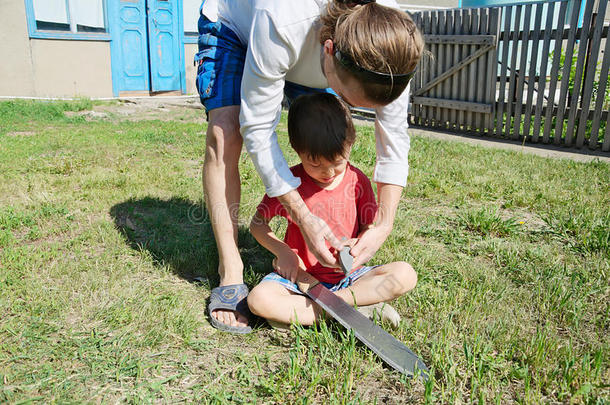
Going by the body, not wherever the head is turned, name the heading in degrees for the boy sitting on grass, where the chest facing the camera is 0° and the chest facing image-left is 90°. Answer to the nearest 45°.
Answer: approximately 0°

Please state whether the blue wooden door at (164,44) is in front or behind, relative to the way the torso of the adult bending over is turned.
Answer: behind

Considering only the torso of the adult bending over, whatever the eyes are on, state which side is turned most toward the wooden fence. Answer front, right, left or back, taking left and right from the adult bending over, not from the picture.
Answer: left

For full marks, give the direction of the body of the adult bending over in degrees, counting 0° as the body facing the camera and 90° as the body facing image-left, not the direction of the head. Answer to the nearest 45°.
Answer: approximately 315°

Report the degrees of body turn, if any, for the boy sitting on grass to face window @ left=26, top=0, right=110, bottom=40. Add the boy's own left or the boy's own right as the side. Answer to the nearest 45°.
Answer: approximately 135° to the boy's own right

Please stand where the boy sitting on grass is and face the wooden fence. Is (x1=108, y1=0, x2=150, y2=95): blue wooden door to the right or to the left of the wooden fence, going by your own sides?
left

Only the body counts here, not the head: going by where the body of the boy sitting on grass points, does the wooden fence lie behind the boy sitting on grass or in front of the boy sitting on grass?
behind

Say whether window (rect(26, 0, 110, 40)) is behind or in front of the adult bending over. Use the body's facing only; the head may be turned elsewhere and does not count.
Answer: behind

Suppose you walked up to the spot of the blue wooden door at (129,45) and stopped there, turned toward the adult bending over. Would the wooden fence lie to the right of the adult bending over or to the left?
left
